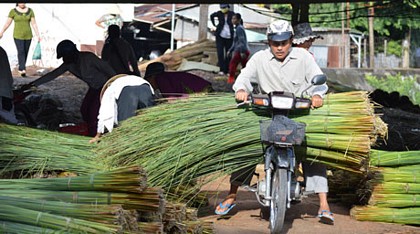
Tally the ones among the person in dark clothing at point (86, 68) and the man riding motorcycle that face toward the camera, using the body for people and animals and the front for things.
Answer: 1

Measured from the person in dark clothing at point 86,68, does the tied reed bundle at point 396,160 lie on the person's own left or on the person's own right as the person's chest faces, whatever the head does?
on the person's own left

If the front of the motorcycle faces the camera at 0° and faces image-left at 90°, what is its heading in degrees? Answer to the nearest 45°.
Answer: approximately 0°

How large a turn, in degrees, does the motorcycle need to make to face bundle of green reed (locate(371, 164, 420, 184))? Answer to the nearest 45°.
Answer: approximately 135° to its left

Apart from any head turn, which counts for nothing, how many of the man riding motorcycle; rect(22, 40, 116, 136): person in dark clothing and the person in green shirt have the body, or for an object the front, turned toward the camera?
2

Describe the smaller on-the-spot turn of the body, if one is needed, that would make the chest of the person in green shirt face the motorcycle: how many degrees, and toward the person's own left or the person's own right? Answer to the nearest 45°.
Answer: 0° — they already face it

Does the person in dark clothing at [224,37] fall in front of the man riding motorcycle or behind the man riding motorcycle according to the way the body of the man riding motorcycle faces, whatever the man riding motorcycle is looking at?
behind

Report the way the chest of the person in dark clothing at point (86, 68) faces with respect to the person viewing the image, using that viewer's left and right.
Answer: facing to the left of the viewer

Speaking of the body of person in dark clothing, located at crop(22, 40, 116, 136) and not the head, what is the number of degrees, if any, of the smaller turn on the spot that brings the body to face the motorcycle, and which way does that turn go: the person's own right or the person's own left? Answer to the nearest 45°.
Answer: approximately 90° to the person's own left

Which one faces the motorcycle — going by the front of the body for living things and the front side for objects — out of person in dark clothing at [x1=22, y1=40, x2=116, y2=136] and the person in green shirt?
the person in green shirt
